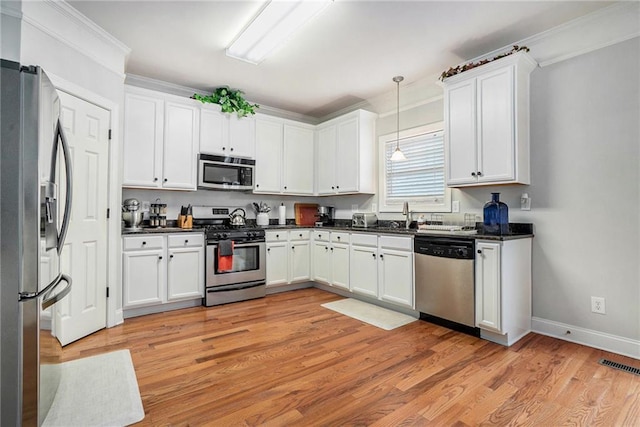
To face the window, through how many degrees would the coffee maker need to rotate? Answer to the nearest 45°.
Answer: approximately 90° to its left

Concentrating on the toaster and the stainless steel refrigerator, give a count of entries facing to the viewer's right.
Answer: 1

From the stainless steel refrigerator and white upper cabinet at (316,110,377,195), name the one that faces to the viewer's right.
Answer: the stainless steel refrigerator

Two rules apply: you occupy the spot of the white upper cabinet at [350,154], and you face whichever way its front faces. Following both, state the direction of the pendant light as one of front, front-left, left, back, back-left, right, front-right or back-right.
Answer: left

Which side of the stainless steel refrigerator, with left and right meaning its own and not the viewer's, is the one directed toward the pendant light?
front

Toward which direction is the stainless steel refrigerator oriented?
to the viewer's right

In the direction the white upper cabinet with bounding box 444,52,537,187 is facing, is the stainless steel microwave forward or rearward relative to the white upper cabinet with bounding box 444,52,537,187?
forward

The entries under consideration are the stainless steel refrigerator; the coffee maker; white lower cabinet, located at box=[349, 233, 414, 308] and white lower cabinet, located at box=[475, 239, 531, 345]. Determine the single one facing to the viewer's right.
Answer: the stainless steel refrigerator

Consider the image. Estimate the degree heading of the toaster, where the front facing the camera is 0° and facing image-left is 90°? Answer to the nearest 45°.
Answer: approximately 45°

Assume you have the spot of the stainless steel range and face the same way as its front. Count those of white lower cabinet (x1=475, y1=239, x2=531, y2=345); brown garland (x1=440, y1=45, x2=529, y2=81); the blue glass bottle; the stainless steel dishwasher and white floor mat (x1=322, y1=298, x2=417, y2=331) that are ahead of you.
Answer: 5
